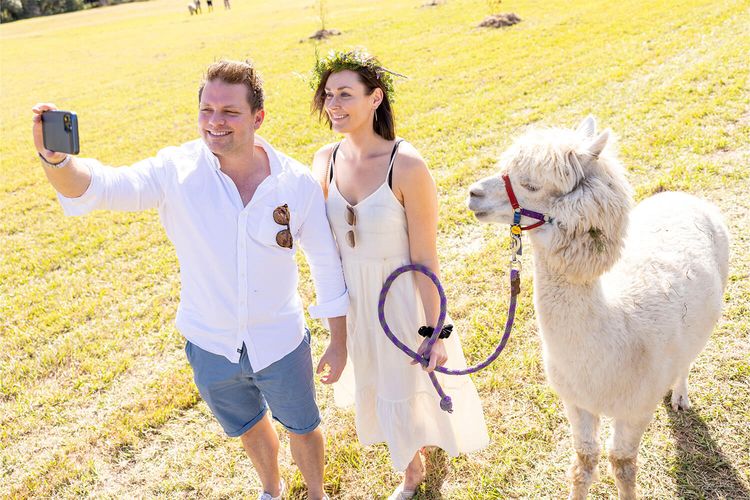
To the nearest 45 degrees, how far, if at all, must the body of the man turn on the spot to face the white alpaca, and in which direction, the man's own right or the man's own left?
approximately 90° to the man's own left

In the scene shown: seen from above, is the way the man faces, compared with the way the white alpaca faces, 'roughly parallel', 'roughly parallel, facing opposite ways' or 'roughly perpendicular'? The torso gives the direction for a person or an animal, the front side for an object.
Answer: roughly perpendicular

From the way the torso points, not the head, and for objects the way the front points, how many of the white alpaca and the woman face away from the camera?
0

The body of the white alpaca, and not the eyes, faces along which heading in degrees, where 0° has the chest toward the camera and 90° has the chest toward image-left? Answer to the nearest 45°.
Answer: approximately 45°
